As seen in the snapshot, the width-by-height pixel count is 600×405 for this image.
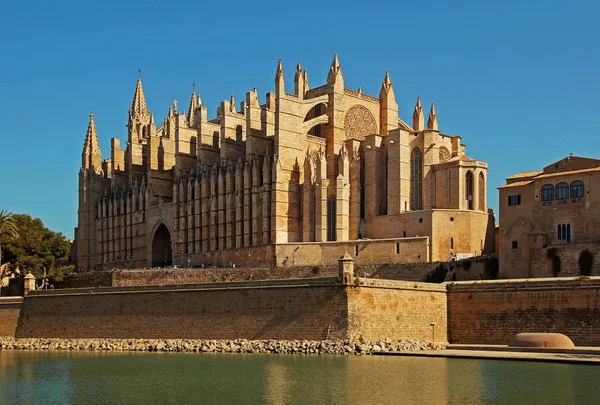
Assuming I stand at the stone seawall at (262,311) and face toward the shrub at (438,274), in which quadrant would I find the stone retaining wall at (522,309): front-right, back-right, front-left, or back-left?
front-right

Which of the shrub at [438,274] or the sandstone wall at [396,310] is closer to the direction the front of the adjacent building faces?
the sandstone wall

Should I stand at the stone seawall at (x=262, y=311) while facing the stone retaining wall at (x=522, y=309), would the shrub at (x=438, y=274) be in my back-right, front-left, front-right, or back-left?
front-left

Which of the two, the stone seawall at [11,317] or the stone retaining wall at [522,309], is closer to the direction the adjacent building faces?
the stone retaining wall

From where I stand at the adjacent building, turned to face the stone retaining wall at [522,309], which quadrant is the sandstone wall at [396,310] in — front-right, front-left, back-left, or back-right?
front-right

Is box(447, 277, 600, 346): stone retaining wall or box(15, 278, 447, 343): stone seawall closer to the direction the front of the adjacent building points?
the stone retaining wall

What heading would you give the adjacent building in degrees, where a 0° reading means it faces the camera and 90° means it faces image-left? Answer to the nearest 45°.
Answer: approximately 0°

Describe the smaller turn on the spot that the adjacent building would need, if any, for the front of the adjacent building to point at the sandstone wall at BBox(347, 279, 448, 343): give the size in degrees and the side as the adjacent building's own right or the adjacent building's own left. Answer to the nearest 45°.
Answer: approximately 45° to the adjacent building's own right

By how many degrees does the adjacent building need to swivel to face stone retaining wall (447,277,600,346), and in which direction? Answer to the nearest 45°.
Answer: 0° — it already faces it

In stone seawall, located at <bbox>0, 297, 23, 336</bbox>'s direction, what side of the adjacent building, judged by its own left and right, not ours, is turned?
right
